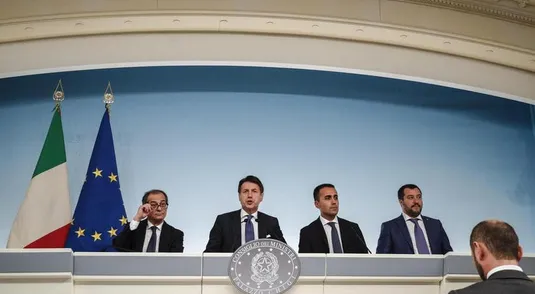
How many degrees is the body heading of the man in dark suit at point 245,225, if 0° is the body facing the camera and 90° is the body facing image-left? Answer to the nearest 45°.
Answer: approximately 0°

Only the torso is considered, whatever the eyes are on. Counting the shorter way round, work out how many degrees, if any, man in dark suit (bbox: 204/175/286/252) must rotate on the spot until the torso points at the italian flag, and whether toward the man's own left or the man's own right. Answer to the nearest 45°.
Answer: approximately 90° to the man's own right

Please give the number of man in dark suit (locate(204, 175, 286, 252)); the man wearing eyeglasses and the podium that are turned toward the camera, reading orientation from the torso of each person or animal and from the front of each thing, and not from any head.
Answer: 3

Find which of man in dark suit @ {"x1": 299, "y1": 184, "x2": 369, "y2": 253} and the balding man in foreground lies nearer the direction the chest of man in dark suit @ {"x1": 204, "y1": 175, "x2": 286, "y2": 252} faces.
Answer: the balding man in foreground

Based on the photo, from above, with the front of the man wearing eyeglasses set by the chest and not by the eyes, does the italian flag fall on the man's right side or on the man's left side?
on the man's right side

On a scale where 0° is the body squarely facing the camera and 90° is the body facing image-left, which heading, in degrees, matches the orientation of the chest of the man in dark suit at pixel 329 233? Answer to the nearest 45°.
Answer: approximately 315°

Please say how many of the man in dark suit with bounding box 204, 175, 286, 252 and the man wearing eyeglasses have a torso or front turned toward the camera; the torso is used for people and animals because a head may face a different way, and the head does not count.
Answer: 2

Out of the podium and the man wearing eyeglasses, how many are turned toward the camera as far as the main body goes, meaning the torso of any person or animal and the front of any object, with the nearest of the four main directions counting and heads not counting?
2

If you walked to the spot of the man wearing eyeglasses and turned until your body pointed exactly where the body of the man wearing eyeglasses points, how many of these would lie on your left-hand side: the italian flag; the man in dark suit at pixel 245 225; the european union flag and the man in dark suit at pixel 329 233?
2

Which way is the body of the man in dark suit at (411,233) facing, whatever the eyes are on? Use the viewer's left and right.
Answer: facing the viewer and to the right of the viewer

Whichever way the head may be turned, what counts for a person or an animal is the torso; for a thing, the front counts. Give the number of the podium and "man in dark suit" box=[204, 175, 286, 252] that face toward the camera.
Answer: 2

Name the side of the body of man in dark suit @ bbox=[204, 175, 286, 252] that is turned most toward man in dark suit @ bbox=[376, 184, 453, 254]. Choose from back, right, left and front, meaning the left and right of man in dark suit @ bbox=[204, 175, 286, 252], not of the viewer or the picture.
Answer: left

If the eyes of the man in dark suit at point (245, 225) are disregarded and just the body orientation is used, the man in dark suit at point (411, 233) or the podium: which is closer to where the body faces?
the podium
